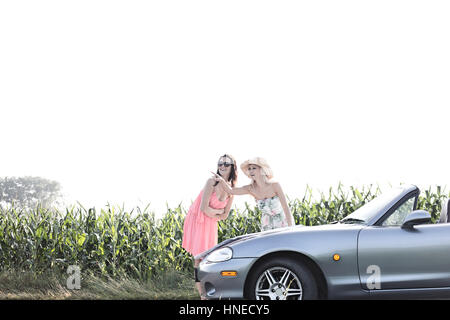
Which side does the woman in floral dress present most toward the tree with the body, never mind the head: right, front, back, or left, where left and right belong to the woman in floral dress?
right

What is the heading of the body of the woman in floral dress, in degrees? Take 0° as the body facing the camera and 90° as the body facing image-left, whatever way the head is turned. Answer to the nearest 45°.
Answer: approximately 45°

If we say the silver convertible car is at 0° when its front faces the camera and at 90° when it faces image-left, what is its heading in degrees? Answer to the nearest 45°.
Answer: approximately 90°

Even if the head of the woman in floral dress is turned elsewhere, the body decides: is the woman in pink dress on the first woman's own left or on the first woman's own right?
on the first woman's own right

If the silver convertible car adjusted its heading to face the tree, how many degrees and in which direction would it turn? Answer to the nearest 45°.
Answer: approximately 45° to its right

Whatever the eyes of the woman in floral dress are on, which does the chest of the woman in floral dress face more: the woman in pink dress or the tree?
the woman in pink dress

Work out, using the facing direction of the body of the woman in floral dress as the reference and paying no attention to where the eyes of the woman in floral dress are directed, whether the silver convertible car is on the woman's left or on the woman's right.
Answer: on the woman's left
